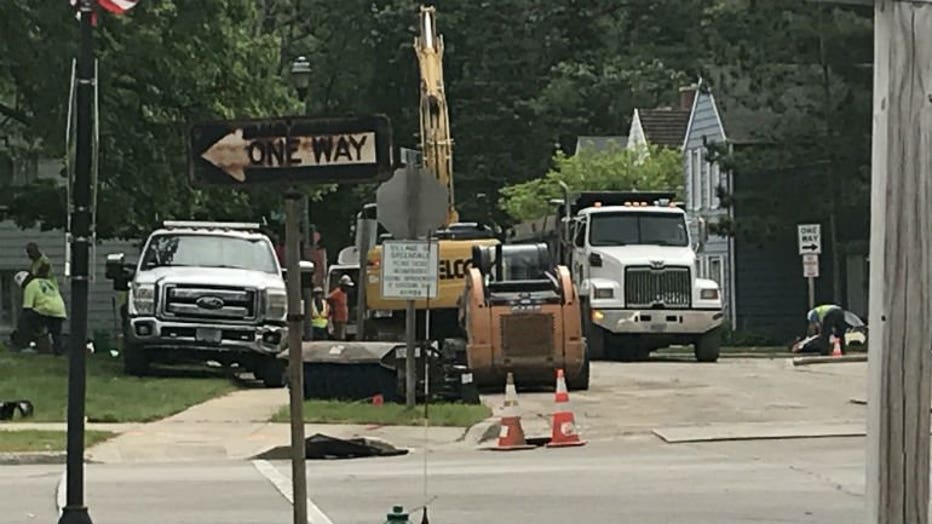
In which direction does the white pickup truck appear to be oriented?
toward the camera

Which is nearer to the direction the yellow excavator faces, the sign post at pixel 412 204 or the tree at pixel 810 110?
the tree

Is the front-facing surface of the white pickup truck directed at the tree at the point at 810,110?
no

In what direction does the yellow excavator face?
away from the camera

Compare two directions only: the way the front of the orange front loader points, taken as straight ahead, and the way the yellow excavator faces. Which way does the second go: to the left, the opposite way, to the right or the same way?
the same way

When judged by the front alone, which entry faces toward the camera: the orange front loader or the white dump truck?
the white dump truck

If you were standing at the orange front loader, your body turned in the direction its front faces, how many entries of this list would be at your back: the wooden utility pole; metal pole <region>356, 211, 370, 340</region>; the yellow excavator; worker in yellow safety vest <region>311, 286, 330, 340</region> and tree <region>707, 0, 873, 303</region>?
1

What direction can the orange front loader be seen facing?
away from the camera

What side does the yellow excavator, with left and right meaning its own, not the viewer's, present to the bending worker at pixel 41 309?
left

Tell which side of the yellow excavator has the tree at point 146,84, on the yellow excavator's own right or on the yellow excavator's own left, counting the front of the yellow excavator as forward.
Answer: on the yellow excavator's own left

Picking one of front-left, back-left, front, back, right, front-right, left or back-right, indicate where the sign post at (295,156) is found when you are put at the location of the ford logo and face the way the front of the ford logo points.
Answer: front

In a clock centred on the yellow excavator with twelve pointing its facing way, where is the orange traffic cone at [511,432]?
The orange traffic cone is roughly at 6 o'clock from the yellow excavator.

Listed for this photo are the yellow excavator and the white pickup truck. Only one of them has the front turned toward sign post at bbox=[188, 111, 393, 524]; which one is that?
the white pickup truck

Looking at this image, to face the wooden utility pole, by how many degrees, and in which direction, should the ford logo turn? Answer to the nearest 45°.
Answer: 0° — it already faces it

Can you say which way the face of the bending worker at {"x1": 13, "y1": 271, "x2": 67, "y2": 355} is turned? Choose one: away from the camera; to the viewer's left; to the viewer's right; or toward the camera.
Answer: to the viewer's left

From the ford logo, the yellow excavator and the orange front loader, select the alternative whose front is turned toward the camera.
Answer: the ford logo

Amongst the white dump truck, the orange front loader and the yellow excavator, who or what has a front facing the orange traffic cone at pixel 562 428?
the white dump truck

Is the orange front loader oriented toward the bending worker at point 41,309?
no

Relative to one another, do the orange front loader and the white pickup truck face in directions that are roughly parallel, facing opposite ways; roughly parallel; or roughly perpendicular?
roughly parallel, facing opposite ways

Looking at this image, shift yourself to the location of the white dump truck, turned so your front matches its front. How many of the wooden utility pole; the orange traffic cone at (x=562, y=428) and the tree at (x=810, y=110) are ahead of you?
2

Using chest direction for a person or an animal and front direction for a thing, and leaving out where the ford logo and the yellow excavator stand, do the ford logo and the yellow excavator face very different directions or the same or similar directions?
very different directions

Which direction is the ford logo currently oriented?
toward the camera
